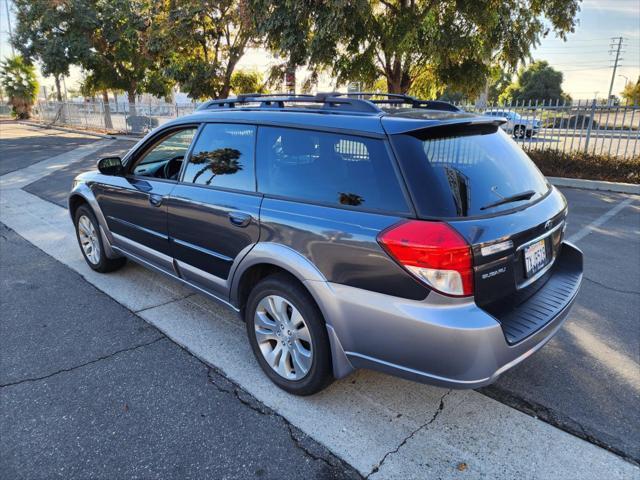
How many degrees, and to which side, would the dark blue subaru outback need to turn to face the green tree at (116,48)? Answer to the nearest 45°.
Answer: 0° — it already faces it

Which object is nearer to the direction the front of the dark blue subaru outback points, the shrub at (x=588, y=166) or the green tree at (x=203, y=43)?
the green tree

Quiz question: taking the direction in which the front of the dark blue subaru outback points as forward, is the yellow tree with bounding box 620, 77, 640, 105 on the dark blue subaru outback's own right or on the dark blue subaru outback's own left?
on the dark blue subaru outback's own right

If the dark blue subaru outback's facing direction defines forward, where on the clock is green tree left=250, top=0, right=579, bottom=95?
The green tree is roughly at 2 o'clock from the dark blue subaru outback.

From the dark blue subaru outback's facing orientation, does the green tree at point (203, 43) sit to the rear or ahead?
ahead

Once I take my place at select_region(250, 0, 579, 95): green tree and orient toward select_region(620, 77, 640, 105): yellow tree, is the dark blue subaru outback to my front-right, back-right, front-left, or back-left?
back-right

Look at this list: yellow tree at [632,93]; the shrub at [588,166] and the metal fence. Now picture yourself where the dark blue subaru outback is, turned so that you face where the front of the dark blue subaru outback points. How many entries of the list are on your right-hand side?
3

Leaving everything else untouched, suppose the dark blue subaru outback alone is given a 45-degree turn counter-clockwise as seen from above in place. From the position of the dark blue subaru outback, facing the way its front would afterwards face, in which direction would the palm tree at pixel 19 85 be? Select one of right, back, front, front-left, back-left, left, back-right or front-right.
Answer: front-right

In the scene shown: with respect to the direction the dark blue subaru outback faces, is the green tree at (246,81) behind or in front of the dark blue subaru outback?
in front

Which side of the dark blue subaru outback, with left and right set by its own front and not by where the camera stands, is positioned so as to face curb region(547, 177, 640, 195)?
right

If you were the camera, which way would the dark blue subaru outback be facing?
facing away from the viewer and to the left of the viewer

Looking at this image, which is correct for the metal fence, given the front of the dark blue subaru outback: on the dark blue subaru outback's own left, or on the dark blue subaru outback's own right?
on the dark blue subaru outback's own right
